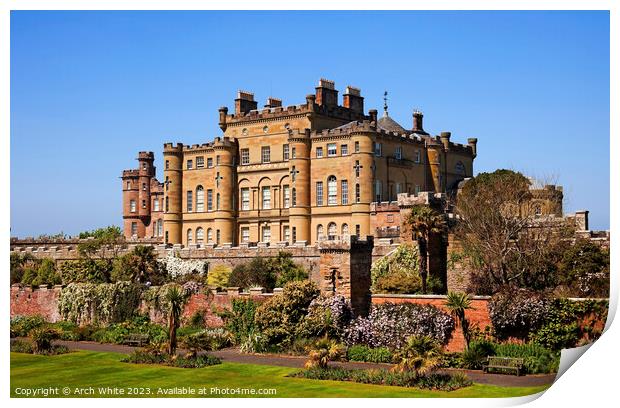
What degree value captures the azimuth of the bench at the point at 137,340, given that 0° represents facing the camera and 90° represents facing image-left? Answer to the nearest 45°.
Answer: approximately 45°

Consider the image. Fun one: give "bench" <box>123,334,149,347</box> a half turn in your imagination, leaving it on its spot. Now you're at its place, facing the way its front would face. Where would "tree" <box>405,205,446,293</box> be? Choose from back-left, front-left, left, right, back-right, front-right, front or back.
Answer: front-right

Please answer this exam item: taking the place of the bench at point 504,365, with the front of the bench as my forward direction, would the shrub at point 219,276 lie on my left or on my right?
on my right

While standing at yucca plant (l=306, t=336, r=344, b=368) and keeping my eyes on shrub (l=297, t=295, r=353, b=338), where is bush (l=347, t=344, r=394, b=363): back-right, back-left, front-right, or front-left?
front-right

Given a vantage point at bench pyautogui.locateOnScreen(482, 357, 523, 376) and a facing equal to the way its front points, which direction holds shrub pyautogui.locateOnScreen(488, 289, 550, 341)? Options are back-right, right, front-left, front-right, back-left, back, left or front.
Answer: back-right

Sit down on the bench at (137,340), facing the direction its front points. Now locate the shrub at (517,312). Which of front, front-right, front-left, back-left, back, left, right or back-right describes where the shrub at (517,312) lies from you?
left

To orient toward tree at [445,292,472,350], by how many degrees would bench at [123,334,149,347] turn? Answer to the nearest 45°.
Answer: approximately 90° to its left

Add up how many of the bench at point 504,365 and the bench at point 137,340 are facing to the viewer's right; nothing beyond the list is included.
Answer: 0

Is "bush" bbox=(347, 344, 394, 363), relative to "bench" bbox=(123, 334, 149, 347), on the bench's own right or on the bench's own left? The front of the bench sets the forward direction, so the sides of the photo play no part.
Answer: on the bench's own left

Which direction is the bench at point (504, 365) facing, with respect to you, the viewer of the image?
facing the viewer and to the left of the viewer

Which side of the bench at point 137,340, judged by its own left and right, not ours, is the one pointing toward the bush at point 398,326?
left

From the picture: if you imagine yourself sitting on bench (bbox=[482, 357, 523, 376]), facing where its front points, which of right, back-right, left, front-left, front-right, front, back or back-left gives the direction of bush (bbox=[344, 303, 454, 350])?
right
